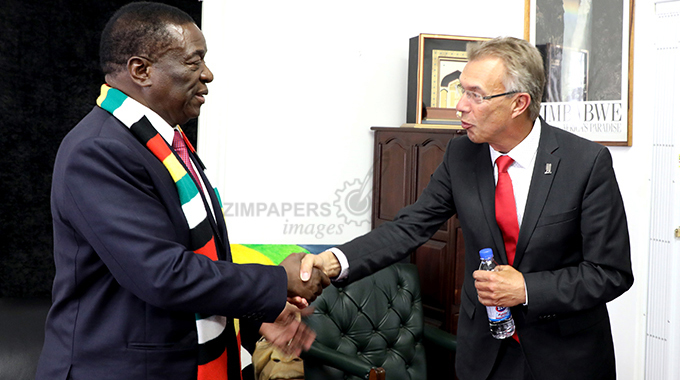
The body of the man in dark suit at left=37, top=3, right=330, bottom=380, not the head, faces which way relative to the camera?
to the viewer's right

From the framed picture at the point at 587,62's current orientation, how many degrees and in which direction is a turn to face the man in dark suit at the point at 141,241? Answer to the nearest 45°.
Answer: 0° — it already faces them

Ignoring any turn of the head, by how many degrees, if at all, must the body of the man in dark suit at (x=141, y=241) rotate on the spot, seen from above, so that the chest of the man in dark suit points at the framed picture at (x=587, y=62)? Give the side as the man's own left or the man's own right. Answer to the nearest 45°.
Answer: approximately 45° to the man's own left

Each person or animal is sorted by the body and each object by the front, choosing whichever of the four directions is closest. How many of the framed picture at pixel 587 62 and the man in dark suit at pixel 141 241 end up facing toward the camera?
1

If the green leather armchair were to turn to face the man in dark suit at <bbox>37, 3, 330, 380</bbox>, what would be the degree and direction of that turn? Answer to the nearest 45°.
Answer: approximately 45° to its right

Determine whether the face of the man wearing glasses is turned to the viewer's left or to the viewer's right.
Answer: to the viewer's left

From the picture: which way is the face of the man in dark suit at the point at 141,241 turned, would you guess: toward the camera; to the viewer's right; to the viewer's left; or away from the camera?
to the viewer's right

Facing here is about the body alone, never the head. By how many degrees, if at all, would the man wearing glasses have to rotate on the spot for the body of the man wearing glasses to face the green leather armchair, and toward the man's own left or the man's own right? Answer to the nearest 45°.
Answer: approximately 90° to the man's own right

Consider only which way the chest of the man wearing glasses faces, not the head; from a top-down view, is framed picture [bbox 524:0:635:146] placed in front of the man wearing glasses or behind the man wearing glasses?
behind
